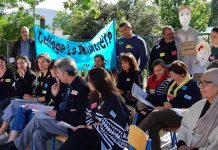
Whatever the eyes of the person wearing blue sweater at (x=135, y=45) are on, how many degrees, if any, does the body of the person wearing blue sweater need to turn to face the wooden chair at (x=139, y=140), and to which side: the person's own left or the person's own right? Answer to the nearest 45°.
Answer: approximately 45° to the person's own left

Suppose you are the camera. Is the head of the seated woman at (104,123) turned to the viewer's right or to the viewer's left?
to the viewer's left

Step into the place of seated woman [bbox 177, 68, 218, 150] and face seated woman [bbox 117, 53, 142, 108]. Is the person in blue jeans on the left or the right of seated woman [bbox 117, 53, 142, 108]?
left

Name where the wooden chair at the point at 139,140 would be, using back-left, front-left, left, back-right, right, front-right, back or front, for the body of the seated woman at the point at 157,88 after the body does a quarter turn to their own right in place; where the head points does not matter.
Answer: back-left

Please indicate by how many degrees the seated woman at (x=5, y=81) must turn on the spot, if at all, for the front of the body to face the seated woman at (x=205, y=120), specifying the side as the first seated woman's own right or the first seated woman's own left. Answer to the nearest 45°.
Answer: approximately 90° to the first seated woman's own left

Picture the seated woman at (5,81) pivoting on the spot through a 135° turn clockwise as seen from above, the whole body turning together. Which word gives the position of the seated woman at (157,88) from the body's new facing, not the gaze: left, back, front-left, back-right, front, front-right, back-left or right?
back-right

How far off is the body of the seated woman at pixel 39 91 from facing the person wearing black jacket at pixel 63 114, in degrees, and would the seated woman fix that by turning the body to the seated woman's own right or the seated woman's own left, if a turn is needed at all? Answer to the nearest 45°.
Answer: approximately 45° to the seated woman's own left

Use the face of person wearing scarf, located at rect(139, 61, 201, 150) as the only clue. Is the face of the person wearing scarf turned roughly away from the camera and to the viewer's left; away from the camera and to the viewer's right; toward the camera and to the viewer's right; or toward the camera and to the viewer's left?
toward the camera and to the viewer's left

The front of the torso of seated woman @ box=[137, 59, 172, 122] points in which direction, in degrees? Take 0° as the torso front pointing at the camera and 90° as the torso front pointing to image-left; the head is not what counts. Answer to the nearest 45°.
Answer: approximately 45°
